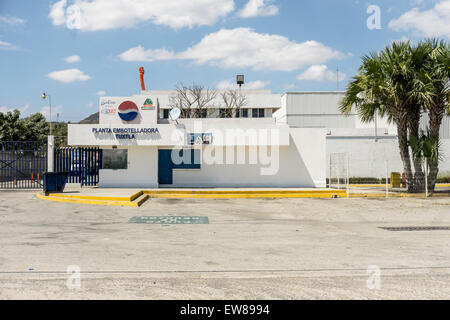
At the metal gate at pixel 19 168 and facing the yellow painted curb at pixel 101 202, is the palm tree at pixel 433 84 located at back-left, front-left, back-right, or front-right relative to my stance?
front-left

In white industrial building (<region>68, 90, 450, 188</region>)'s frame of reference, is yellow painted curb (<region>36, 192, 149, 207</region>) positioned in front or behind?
in front

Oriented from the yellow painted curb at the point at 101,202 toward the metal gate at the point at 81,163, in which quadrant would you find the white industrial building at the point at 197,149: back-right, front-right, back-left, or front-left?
front-right

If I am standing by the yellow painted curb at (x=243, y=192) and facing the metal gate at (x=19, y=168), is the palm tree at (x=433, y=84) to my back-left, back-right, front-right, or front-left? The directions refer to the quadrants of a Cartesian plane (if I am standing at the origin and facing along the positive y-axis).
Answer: back-right

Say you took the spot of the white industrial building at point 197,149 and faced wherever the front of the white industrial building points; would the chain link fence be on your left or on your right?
on your left

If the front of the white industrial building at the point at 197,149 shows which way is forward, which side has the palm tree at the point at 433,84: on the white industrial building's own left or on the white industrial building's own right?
on the white industrial building's own left

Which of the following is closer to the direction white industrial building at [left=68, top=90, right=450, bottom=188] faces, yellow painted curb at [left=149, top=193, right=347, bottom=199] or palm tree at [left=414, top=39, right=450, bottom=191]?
the yellow painted curb

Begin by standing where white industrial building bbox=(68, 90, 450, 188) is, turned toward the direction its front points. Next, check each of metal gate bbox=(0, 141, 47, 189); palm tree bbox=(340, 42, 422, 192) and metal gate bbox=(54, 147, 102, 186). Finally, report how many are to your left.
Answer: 1

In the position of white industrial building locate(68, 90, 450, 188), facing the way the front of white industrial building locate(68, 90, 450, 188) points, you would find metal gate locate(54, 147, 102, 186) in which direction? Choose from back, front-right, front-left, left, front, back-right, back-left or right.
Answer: right

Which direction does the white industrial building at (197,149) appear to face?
toward the camera

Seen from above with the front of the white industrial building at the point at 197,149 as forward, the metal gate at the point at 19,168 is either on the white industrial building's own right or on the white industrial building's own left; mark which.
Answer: on the white industrial building's own right
